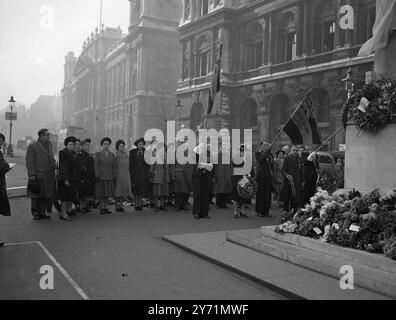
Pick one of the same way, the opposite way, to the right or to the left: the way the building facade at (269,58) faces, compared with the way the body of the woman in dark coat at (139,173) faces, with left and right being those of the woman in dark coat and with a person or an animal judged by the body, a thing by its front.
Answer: to the right

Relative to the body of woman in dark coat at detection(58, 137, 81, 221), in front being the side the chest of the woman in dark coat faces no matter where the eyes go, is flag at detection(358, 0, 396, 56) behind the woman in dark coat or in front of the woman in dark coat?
in front

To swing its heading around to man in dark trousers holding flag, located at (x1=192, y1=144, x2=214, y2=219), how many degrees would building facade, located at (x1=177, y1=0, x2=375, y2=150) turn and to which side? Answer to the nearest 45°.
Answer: approximately 45° to its left

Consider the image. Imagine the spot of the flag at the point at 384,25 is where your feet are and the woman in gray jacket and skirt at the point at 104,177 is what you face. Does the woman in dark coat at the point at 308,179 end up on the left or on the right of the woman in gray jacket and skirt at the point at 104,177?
right

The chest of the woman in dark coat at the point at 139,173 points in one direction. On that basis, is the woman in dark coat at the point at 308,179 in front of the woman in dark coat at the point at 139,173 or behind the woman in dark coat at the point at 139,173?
in front

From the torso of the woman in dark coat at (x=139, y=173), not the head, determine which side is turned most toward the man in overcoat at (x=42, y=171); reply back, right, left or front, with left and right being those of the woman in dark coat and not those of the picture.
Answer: right

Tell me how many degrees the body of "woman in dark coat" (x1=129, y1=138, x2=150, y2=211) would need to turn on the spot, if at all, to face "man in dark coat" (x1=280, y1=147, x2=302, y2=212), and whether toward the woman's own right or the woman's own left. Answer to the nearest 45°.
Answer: approximately 45° to the woman's own left

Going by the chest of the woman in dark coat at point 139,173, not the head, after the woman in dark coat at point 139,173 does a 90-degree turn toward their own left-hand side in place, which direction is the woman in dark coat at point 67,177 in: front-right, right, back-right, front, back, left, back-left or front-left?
back

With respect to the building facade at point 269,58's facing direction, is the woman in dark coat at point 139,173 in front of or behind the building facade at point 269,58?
in front

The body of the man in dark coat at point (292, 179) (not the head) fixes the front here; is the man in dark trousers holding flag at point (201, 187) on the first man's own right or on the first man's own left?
on the first man's own right
